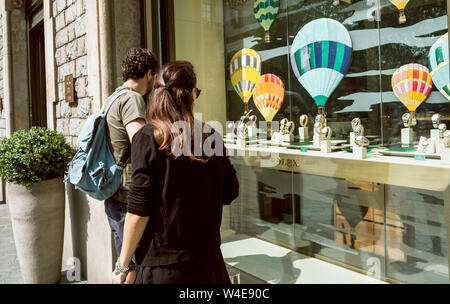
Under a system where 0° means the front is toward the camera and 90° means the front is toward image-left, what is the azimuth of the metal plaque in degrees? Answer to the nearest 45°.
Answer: approximately 45°

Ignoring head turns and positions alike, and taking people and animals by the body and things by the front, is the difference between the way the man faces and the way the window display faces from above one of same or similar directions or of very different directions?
very different directions

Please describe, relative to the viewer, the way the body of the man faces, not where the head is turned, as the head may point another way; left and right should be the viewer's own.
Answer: facing away from the viewer and to the right of the viewer

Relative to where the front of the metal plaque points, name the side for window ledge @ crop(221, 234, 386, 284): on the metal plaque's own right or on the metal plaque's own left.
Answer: on the metal plaque's own left

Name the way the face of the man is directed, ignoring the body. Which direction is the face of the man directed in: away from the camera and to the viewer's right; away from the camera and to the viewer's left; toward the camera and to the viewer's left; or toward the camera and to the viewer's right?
away from the camera and to the viewer's right

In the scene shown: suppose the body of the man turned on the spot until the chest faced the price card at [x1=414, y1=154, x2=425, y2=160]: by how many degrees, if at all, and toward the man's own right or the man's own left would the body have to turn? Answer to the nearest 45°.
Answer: approximately 45° to the man's own right

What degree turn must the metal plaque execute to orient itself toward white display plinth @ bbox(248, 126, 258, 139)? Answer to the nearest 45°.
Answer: approximately 90° to its left

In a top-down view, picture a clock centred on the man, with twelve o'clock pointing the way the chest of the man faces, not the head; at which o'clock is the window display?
The window display is roughly at 1 o'clock from the man.

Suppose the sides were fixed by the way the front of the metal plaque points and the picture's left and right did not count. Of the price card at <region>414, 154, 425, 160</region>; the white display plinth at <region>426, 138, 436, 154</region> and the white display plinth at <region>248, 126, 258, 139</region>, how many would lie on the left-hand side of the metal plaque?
3

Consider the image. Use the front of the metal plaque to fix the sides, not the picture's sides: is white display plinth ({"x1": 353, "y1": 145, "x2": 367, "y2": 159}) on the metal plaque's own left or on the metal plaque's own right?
on the metal plaque's own left

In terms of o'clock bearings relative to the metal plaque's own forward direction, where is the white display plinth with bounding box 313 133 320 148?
The white display plinth is roughly at 9 o'clock from the metal plaque.

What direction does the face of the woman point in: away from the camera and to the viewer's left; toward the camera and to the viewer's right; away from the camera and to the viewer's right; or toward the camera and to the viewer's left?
away from the camera and to the viewer's right

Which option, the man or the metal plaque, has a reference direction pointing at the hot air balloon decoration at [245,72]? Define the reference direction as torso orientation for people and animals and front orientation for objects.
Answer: the man
